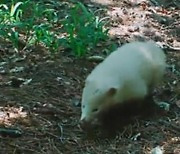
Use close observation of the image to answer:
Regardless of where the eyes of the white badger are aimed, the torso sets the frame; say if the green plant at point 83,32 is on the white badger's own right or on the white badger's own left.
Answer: on the white badger's own right

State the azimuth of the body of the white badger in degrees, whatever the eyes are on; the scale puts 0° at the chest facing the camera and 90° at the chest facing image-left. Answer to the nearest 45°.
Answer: approximately 45°
